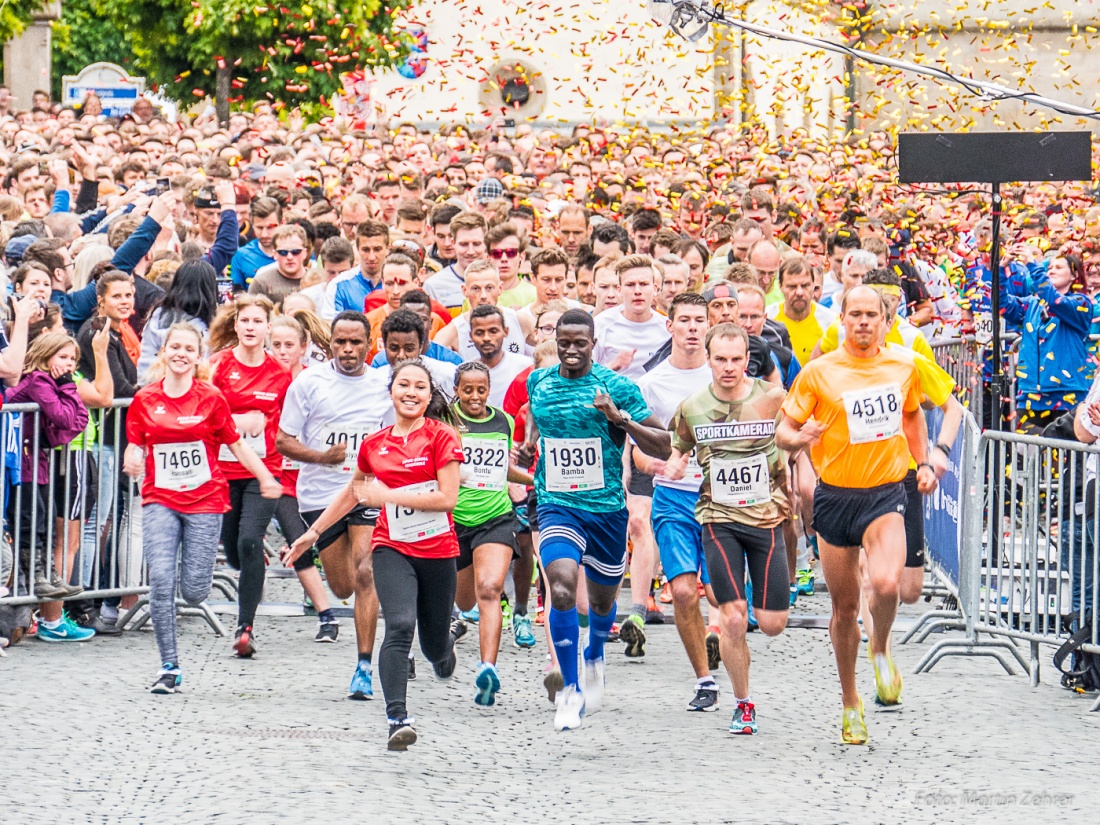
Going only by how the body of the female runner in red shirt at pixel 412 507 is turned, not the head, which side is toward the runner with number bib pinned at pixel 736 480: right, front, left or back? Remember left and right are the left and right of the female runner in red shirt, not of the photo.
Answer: left

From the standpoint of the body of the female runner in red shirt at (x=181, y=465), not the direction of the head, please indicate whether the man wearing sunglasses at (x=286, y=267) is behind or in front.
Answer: behind

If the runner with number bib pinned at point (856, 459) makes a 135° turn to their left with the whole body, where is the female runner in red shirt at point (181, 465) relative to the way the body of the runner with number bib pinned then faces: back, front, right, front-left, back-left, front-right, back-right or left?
back-left

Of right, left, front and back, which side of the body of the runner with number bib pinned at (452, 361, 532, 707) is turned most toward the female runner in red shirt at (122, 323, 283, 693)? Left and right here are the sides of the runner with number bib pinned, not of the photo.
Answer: right

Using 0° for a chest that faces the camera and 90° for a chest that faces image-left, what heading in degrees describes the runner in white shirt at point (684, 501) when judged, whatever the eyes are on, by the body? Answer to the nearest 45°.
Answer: approximately 0°
